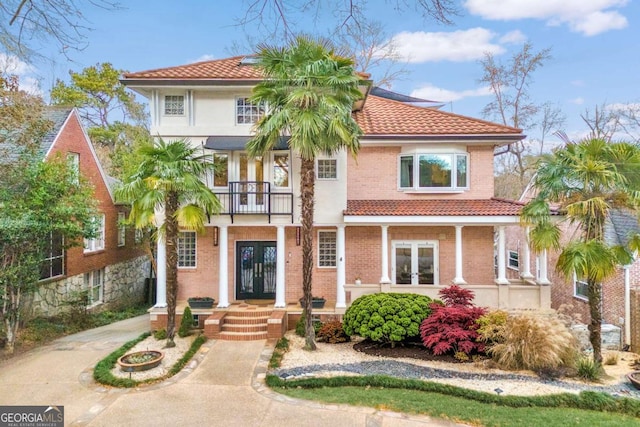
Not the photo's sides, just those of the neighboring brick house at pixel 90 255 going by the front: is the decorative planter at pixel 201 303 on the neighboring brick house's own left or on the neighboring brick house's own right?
on the neighboring brick house's own left

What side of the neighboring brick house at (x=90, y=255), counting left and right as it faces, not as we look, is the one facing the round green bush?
left

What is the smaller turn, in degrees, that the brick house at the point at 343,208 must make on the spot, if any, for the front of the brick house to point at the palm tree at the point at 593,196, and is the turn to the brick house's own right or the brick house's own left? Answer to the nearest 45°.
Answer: approximately 45° to the brick house's own left

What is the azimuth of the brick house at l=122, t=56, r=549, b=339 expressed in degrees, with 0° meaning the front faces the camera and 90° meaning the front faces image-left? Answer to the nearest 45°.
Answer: approximately 0°

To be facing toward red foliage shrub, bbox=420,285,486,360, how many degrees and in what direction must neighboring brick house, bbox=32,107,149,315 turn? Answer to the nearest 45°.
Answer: approximately 90° to its left

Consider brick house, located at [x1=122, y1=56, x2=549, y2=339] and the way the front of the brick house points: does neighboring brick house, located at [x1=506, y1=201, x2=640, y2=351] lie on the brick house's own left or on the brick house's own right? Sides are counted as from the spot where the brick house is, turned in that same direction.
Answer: on the brick house's own left

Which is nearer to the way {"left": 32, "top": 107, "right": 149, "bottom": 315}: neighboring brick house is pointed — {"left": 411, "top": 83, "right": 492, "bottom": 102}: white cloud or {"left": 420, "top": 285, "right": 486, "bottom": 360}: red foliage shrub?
the red foliage shrub
